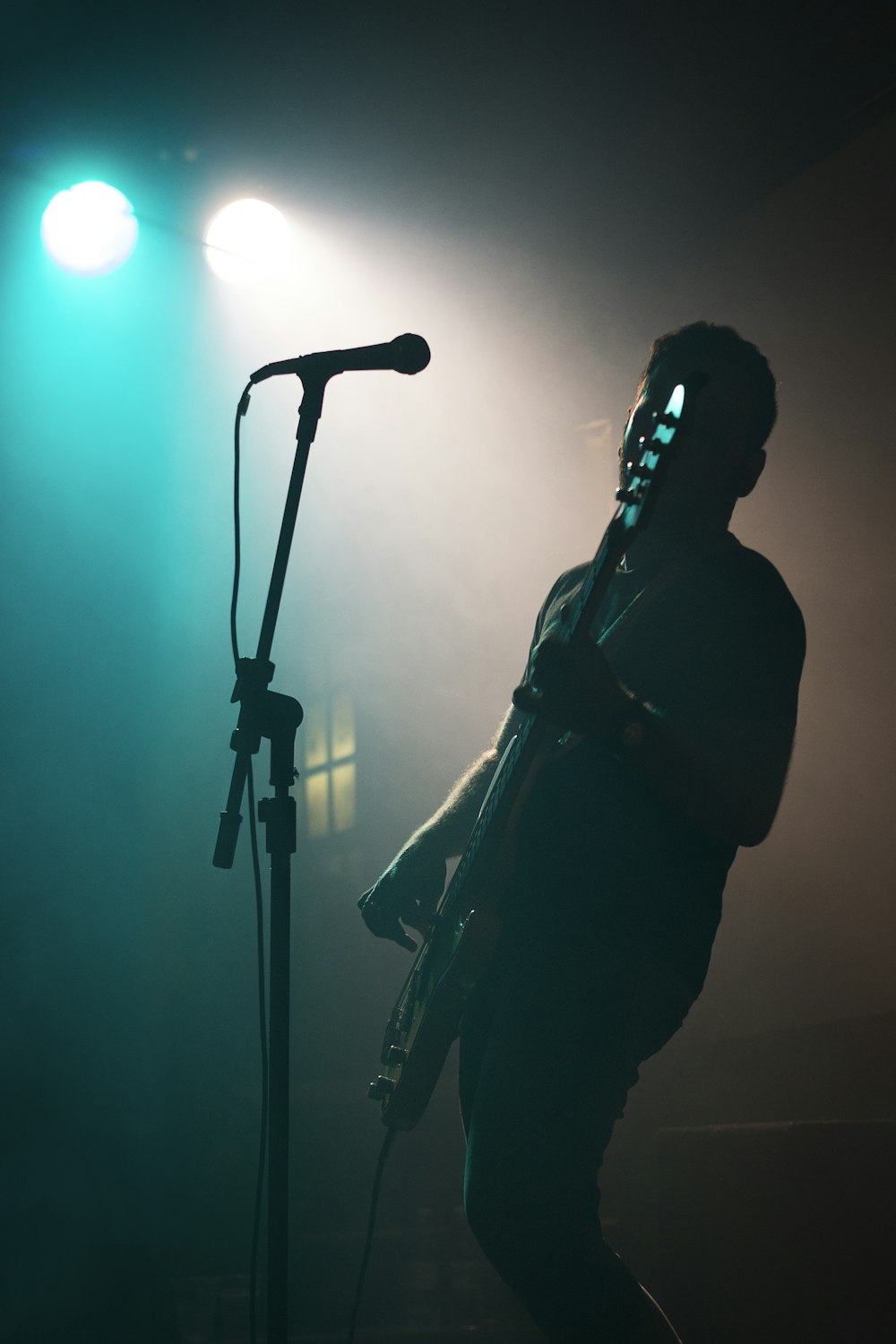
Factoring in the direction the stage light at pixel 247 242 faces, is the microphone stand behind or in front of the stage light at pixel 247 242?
in front

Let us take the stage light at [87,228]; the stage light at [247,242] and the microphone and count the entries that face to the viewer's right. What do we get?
1

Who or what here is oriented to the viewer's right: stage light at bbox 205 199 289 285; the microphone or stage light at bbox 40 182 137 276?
the microphone

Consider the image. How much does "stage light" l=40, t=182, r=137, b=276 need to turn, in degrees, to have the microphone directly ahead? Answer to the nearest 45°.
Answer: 0° — it already faces it

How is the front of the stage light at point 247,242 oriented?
toward the camera

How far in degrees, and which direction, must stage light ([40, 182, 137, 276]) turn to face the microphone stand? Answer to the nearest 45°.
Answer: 0° — it already faces it

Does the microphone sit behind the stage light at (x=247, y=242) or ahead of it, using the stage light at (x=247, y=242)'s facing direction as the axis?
ahead

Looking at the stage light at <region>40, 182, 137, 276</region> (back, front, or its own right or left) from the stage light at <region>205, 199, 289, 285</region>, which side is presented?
left

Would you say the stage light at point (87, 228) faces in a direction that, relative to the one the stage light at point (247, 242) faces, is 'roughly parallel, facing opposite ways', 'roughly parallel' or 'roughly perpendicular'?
roughly parallel

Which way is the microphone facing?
to the viewer's right

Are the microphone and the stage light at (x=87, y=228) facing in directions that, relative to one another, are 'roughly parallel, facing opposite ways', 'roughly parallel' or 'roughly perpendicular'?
roughly perpendicular

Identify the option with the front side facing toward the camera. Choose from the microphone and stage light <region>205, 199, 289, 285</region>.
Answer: the stage light

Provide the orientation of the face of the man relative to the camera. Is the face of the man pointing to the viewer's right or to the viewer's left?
to the viewer's left

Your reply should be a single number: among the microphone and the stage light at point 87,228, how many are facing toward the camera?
1
